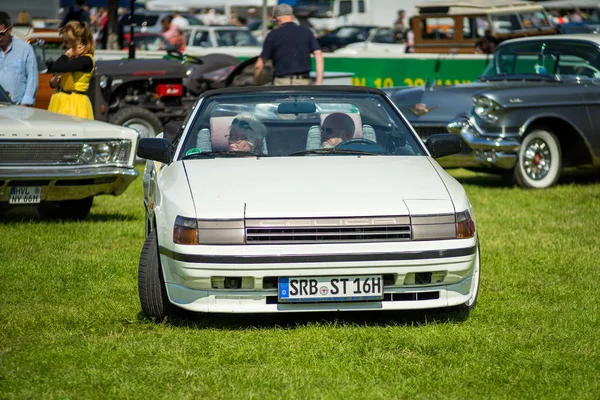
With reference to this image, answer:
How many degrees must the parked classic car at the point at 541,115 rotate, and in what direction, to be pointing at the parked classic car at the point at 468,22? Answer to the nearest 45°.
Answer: approximately 135° to its right

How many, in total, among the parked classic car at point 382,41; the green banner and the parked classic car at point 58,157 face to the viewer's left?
1

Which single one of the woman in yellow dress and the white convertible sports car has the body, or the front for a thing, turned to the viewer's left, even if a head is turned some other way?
the woman in yellow dress

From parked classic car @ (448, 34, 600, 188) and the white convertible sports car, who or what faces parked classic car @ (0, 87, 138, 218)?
parked classic car @ (448, 34, 600, 188)

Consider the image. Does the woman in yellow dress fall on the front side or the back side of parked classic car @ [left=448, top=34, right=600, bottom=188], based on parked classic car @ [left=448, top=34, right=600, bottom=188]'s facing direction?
on the front side

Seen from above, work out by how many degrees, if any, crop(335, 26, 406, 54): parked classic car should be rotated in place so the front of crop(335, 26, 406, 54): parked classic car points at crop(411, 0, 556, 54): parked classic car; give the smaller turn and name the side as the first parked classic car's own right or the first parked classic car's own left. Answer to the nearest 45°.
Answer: approximately 180°

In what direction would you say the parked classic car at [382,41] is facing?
to the viewer's left

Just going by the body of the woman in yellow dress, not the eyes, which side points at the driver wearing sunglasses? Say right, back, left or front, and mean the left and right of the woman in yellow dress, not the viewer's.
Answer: left

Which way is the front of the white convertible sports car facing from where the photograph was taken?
facing the viewer

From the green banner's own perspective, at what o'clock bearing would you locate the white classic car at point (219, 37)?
The white classic car is roughly at 5 o'clock from the green banner.

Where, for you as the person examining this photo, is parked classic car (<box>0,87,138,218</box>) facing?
facing the viewer and to the right of the viewer

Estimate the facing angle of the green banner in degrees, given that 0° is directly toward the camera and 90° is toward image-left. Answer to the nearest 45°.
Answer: approximately 0°

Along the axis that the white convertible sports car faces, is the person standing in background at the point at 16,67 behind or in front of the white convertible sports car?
behind

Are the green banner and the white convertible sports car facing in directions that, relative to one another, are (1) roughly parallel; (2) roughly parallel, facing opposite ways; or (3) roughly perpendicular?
roughly parallel

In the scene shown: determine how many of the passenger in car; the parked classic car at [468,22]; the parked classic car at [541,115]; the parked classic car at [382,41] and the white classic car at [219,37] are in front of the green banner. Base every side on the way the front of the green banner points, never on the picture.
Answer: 2
